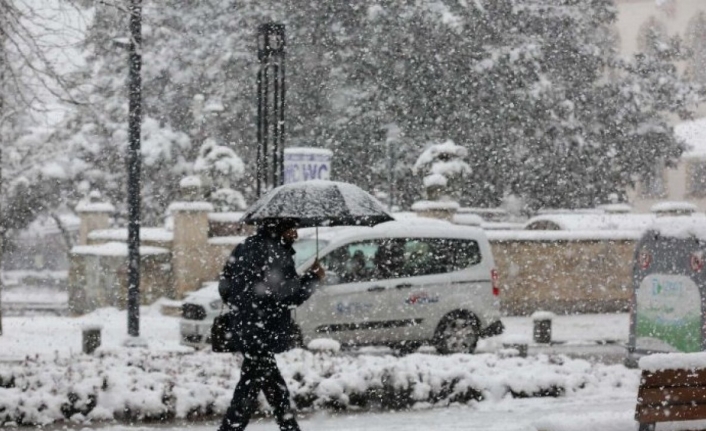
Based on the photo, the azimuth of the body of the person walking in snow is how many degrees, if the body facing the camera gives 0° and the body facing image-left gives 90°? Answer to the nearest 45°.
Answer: approximately 270°

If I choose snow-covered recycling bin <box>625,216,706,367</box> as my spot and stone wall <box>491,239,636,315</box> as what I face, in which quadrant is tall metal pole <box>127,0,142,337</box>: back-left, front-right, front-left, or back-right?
front-left

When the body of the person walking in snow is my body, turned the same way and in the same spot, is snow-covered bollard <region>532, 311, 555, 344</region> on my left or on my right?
on my left

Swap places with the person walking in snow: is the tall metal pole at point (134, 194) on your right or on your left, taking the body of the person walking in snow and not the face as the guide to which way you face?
on your left

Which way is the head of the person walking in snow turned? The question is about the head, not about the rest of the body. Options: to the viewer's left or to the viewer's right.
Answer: to the viewer's right

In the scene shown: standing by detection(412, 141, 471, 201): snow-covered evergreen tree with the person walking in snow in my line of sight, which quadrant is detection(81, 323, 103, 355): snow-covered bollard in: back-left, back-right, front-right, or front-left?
front-right
